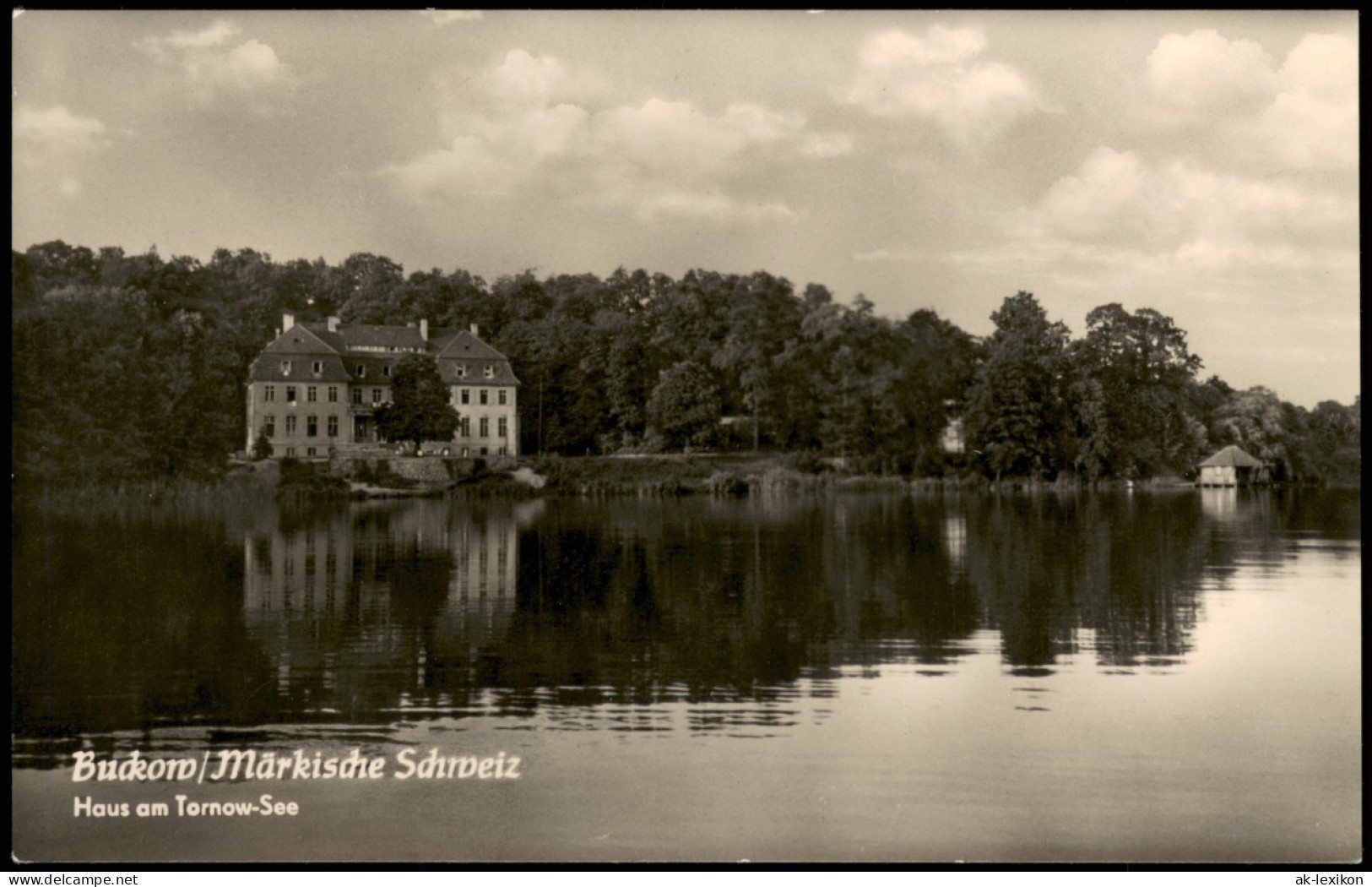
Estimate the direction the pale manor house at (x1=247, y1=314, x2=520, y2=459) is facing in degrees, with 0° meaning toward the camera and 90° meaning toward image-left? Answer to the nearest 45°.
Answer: approximately 0°

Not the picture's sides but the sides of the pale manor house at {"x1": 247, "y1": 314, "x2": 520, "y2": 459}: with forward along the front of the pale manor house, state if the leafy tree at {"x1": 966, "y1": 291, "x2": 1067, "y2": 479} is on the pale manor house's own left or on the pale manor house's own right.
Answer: on the pale manor house's own left

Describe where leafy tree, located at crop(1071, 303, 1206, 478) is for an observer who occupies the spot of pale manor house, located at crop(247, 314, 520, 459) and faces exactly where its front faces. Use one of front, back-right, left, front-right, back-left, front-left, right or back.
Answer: front-left

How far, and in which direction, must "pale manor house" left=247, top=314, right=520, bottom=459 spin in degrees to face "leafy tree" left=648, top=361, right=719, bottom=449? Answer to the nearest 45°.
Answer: approximately 135° to its left
